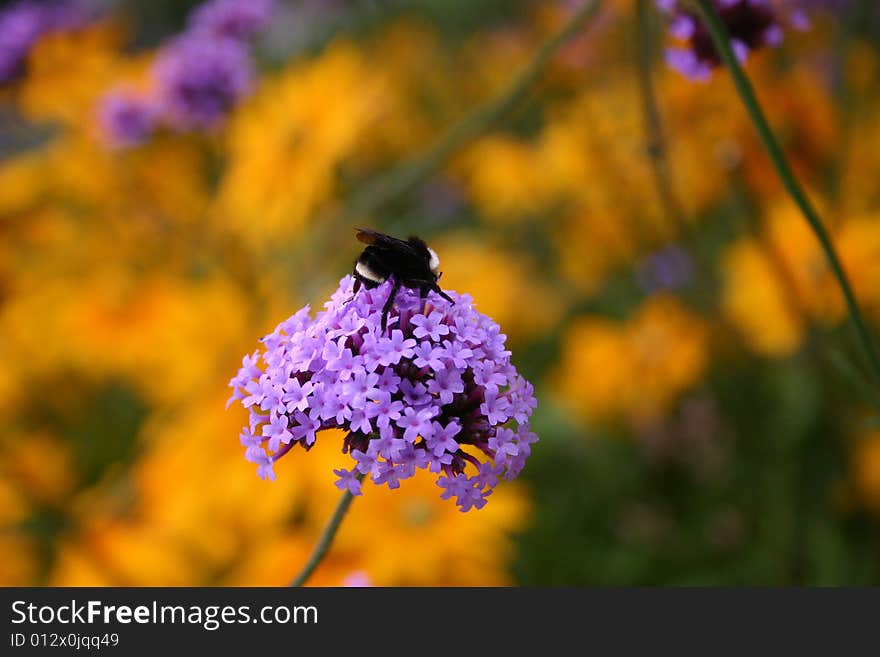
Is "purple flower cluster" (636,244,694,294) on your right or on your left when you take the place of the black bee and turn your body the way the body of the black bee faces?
on your left

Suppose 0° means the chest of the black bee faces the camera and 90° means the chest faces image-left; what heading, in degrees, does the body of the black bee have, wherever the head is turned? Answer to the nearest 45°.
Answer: approximately 270°

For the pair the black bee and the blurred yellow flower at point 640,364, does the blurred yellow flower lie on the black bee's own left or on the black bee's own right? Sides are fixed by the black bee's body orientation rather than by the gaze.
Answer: on the black bee's own left

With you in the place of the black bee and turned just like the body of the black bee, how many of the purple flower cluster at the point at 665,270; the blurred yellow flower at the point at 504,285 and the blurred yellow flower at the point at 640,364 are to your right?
0

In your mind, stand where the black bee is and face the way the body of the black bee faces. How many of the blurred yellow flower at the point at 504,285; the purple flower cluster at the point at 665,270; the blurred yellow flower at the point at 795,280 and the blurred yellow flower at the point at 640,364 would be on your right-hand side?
0

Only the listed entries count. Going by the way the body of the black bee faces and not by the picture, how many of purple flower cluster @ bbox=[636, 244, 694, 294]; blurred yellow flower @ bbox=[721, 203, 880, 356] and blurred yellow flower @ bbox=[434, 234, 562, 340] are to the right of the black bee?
0

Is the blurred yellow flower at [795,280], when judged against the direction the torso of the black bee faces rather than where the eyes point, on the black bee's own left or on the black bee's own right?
on the black bee's own left
